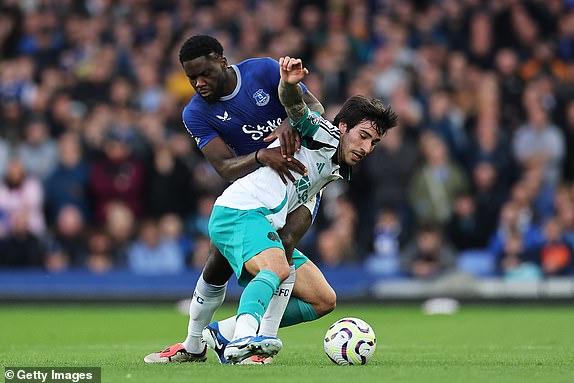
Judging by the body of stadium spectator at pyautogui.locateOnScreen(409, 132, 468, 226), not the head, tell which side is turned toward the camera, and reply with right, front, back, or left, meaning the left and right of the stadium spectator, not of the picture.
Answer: front

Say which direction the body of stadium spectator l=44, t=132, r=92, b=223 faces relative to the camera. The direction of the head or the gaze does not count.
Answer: toward the camera

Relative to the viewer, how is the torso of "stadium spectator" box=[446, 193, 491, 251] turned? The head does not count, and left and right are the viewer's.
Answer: facing the viewer

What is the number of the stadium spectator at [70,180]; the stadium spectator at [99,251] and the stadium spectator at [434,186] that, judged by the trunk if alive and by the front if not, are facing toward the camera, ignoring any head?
3

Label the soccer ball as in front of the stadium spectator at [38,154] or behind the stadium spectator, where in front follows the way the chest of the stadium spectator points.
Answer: in front

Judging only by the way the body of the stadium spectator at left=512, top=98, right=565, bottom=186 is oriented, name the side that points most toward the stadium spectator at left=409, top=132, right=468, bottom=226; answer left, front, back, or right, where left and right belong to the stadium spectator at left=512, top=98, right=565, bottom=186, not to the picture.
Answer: right

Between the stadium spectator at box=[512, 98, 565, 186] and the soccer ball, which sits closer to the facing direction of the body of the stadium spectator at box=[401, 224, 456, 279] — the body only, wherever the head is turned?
the soccer ball

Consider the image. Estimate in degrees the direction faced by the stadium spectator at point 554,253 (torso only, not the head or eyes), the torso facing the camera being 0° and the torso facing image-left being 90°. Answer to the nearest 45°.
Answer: approximately 0°

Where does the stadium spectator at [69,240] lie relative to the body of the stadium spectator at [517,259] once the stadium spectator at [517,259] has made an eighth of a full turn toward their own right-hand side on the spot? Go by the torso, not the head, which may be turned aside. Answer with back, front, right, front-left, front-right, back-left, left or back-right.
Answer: front-right
